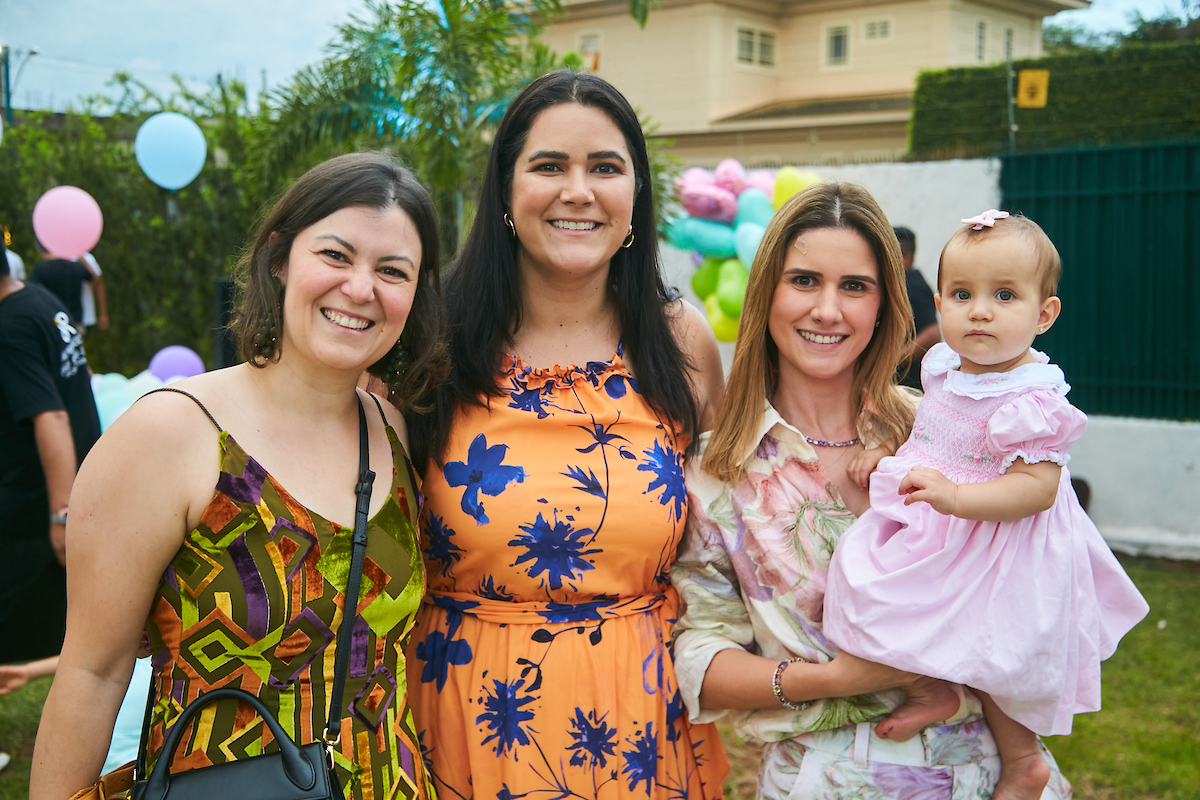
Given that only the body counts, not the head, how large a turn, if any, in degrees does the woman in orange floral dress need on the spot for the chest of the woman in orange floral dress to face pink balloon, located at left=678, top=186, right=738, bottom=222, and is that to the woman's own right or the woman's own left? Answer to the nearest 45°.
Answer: approximately 180°

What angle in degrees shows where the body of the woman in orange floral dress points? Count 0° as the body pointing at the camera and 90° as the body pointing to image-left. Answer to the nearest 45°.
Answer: approximately 0°

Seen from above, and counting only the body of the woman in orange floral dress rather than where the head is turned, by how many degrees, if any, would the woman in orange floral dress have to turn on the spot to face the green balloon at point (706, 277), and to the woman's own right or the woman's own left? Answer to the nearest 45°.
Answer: approximately 180°

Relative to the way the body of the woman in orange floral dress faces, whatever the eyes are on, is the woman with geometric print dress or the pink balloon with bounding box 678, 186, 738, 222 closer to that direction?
the woman with geometric print dress
